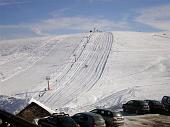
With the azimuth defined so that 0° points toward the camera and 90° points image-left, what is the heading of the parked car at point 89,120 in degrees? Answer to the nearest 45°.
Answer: approximately 135°

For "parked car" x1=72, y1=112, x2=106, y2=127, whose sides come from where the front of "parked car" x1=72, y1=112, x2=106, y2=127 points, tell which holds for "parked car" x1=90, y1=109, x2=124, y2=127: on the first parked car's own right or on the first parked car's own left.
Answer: on the first parked car's own right

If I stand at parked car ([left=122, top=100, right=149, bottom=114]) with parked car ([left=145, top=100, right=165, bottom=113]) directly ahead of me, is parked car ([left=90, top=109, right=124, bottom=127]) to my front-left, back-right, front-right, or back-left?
back-right

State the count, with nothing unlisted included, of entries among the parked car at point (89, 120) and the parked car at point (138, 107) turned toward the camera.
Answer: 0

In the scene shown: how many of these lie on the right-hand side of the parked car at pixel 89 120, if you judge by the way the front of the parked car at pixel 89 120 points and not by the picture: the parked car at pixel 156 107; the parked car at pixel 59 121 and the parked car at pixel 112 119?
2

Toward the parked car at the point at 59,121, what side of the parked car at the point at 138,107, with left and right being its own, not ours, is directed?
left

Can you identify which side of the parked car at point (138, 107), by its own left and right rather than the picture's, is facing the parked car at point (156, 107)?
right

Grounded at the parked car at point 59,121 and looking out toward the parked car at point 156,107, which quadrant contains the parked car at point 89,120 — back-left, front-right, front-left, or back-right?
front-right

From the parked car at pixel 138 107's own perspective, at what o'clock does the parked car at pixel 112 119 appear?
the parked car at pixel 112 119 is roughly at 8 o'clock from the parked car at pixel 138 107.

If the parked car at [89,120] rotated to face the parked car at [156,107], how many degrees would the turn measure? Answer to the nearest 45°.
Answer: approximately 90° to its right

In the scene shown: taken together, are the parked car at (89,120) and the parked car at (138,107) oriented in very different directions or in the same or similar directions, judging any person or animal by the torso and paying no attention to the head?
same or similar directions

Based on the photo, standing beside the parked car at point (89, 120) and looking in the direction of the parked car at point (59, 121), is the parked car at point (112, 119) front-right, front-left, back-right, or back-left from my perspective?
back-right

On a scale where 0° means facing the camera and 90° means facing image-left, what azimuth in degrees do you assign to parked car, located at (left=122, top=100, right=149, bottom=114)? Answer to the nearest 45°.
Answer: approximately 135°
